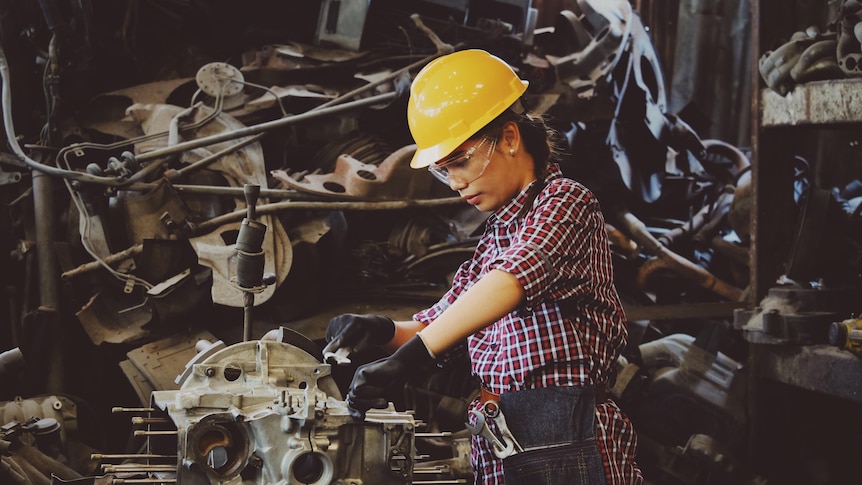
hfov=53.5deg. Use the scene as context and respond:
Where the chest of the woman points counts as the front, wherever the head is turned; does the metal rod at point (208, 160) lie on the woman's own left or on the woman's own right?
on the woman's own right

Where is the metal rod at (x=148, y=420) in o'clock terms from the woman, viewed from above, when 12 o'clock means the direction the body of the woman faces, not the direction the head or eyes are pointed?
The metal rod is roughly at 12 o'clock from the woman.

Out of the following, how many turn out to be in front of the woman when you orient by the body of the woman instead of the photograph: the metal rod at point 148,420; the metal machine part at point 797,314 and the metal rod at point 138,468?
2

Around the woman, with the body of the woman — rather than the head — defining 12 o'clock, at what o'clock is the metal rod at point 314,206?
The metal rod is roughly at 2 o'clock from the woman.

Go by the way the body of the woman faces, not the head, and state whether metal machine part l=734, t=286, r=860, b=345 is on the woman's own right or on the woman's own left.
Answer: on the woman's own right

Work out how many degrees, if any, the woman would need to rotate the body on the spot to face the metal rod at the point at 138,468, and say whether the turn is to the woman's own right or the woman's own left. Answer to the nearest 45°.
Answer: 0° — they already face it

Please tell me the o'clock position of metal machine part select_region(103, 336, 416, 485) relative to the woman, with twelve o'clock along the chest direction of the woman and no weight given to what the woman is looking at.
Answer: The metal machine part is roughly at 12 o'clock from the woman.

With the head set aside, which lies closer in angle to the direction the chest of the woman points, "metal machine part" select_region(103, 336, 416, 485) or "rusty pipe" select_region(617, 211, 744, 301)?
the metal machine part

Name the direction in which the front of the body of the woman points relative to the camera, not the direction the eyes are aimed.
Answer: to the viewer's left
